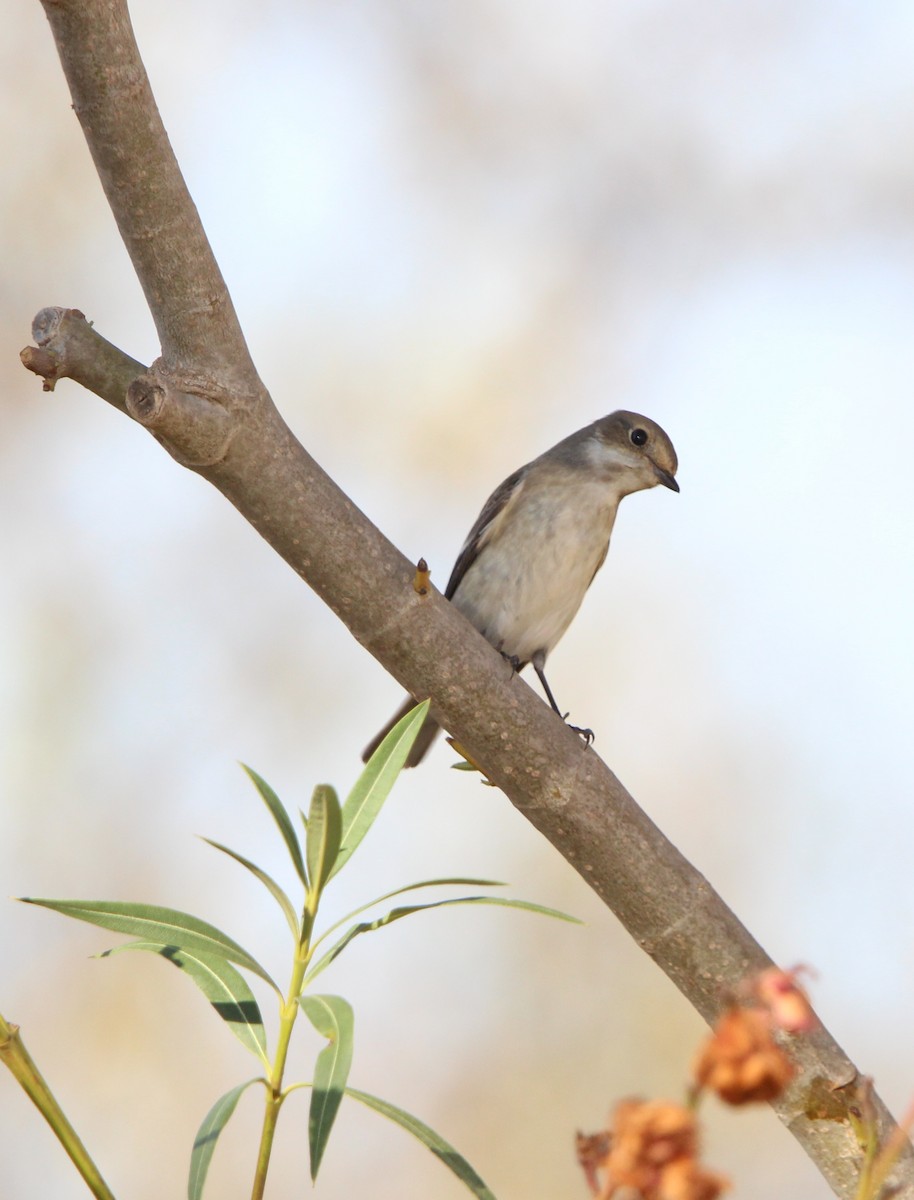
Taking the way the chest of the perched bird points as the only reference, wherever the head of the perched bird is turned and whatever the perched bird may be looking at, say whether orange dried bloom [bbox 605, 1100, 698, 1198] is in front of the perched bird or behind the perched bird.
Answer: in front

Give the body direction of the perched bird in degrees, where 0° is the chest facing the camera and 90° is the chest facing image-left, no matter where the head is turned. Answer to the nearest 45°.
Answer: approximately 315°

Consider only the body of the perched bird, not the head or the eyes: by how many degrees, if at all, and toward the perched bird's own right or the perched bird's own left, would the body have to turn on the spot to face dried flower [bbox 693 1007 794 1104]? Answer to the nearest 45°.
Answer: approximately 45° to the perched bird's own right

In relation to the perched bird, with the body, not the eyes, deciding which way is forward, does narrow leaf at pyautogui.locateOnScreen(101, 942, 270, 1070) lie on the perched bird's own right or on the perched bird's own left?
on the perched bird's own right
